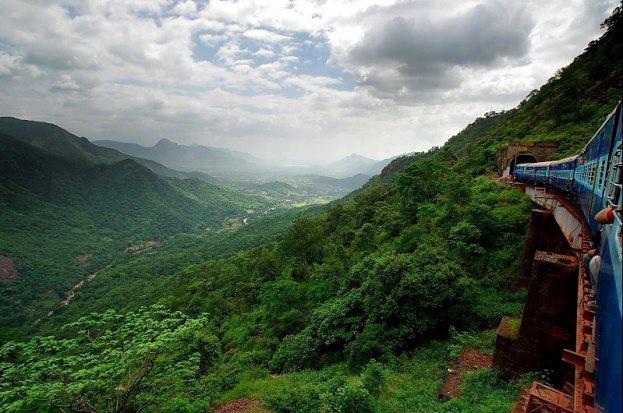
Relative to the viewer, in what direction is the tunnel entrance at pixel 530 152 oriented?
toward the camera

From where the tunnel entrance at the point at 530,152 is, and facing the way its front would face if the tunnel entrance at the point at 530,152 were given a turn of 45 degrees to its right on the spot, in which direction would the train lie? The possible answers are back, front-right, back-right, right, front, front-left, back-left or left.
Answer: front-left

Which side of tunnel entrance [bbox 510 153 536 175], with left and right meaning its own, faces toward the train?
front
